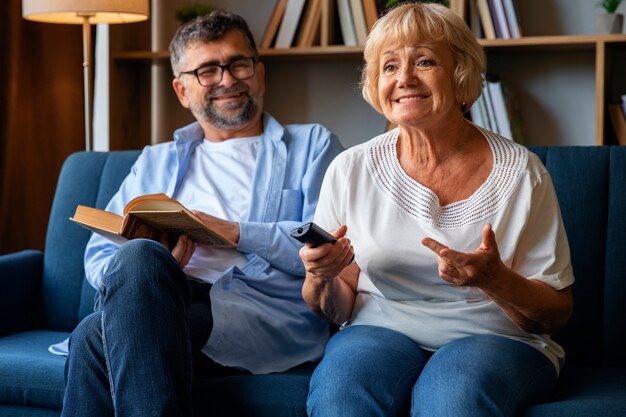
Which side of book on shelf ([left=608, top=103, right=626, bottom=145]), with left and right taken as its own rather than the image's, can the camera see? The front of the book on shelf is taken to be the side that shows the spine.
front

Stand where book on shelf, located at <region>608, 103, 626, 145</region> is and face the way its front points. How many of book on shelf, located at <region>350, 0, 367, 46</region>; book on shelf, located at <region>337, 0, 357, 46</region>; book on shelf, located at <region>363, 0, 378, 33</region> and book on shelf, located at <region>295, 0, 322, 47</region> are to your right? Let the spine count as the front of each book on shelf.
4

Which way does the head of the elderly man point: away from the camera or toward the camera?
toward the camera

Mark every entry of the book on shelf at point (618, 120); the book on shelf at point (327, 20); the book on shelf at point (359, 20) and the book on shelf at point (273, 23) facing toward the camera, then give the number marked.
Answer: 4

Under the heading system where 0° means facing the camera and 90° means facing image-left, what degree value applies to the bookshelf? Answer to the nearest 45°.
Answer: approximately 0°

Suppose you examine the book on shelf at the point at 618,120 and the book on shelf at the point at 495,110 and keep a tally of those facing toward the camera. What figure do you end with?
2

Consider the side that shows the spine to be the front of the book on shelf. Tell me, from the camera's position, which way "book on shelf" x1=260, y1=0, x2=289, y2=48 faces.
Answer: facing the viewer

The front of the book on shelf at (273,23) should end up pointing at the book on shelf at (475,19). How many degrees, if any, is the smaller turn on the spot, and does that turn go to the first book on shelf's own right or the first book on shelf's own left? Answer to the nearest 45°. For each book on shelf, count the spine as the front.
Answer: approximately 90° to the first book on shelf's own left

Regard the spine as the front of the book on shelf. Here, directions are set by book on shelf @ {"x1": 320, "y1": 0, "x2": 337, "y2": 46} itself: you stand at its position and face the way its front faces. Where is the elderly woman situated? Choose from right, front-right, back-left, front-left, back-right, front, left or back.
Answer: front

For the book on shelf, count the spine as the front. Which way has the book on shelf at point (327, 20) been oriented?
toward the camera

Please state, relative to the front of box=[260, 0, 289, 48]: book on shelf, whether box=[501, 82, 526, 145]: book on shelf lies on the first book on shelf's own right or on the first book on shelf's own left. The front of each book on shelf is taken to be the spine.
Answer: on the first book on shelf's own left

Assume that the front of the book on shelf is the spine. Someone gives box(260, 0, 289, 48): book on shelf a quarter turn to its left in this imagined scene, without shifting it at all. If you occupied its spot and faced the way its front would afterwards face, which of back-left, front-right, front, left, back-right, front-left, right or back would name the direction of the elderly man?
right

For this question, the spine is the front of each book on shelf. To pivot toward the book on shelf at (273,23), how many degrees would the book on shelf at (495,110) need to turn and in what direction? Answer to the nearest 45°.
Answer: approximately 90° to its right

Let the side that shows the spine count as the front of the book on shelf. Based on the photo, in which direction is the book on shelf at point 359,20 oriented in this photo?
toward the camera

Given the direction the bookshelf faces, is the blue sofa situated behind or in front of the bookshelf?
in front

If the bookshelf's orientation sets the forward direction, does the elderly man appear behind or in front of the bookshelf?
in front

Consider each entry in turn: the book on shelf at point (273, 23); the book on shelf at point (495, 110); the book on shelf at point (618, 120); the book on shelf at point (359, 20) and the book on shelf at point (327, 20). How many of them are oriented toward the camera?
5

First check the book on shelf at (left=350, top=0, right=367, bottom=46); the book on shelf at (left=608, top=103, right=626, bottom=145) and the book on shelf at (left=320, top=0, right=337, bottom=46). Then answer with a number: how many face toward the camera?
3

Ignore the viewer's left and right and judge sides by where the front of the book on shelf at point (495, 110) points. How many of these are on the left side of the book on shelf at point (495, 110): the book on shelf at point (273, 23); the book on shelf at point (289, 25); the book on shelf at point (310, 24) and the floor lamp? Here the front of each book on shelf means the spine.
0
